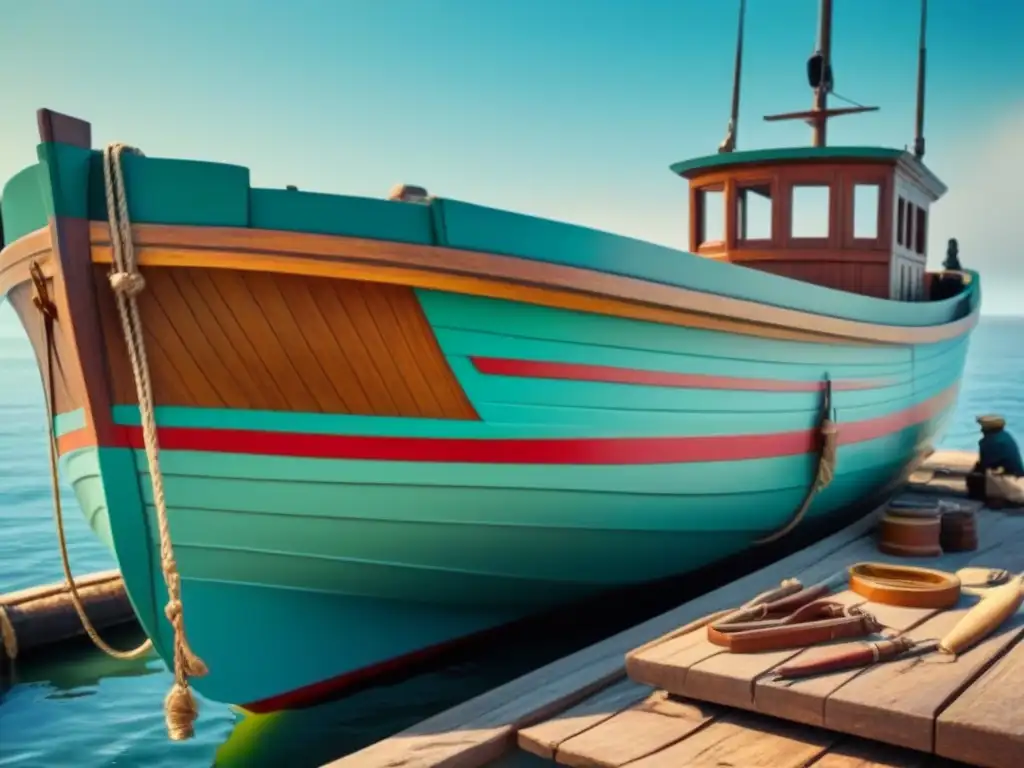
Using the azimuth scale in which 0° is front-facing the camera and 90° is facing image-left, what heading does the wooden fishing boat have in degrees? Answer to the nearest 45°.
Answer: approximately 45°

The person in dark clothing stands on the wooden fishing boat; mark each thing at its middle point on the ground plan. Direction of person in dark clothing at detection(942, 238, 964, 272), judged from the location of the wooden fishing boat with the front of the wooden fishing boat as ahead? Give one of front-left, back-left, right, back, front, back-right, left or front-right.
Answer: back

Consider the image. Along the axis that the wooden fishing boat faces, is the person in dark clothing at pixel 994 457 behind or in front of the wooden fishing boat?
behind

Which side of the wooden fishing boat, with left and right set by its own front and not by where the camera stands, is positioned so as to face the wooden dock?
left
